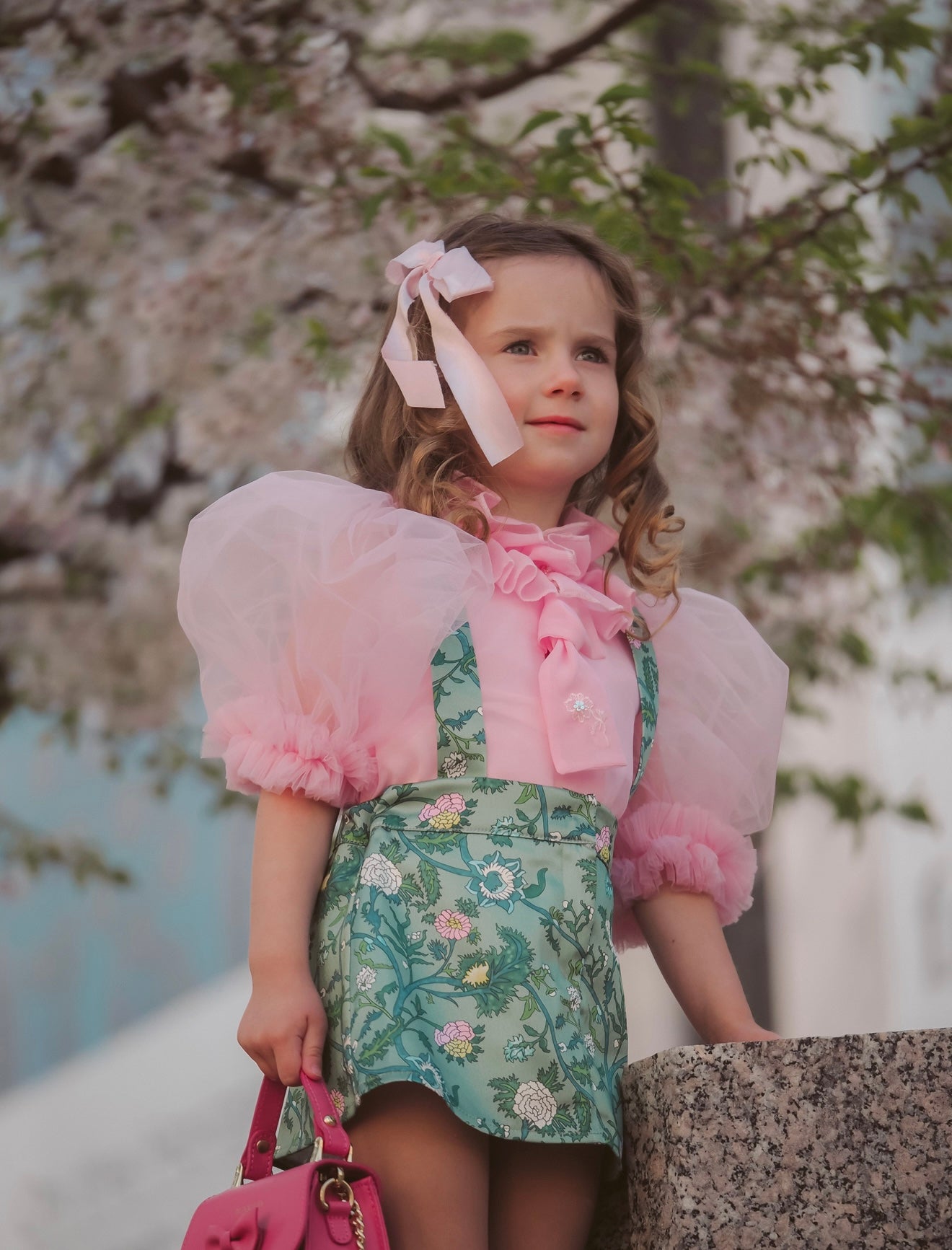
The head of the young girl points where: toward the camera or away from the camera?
toward the camera

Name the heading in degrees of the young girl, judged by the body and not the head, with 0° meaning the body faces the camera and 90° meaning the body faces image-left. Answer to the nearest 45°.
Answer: approximately 315°
